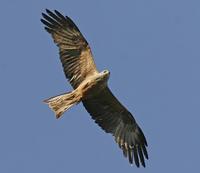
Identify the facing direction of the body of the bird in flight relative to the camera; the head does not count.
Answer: to the viewer's right
